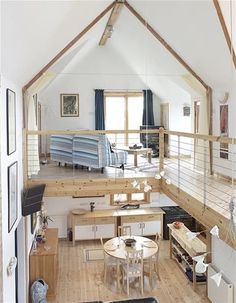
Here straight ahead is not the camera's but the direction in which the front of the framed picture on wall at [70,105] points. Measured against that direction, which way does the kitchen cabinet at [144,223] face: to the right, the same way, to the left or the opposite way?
the same way

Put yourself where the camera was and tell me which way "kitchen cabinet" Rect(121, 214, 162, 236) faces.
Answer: facing the viewer

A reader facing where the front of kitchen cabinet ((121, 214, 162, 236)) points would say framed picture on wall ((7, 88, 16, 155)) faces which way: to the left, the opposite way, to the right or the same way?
to the left

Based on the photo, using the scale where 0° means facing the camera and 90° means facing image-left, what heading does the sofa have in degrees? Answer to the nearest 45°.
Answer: approximately 225°

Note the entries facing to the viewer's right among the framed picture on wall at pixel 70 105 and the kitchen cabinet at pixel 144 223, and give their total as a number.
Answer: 0

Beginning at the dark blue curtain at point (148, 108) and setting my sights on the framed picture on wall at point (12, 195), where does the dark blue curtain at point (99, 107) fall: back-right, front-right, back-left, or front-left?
front-right

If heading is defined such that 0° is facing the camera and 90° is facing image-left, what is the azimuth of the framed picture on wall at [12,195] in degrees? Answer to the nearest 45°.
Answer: approximately 270°

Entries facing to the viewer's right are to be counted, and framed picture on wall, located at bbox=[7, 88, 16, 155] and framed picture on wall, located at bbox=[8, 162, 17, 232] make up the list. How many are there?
2

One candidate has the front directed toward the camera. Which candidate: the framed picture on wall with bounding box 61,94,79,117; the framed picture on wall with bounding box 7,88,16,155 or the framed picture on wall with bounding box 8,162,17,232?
the framed picture on wall with bounding box 61,94,79,117

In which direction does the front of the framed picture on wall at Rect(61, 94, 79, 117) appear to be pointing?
toward the camera

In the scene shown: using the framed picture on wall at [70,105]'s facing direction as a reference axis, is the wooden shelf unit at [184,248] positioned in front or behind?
in front

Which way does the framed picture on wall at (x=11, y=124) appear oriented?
to the viewer's right
